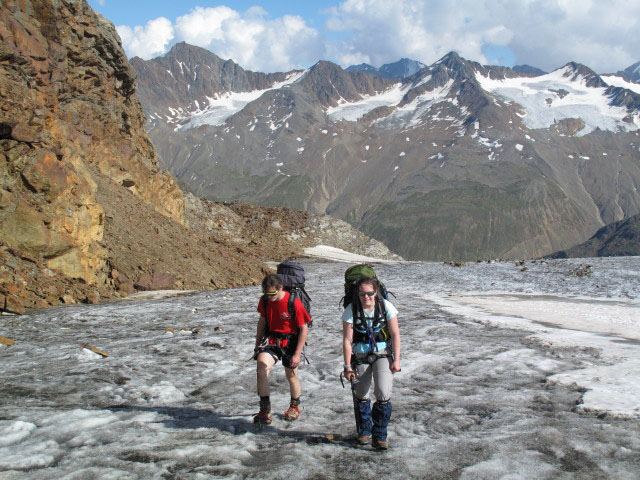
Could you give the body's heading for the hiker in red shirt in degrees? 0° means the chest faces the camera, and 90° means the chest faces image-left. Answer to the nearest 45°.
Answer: approximately 45°
